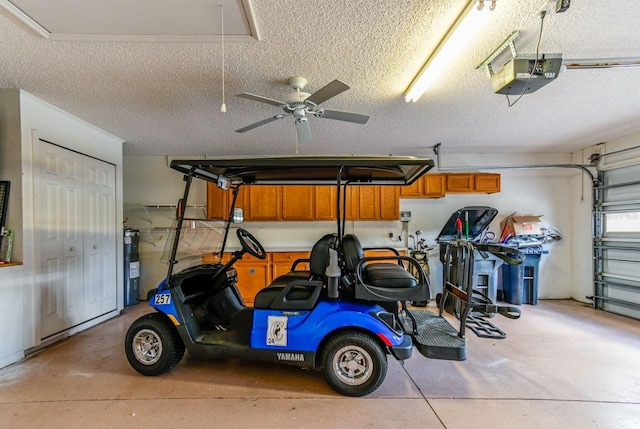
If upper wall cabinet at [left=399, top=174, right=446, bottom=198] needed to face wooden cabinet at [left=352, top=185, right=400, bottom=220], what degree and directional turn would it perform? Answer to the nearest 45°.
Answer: approximately 90° to its right

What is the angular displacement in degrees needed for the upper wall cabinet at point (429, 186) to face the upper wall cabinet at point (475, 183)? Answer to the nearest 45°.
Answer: approximately 90° to its left

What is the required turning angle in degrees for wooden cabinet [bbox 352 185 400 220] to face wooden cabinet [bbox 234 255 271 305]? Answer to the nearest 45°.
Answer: approximately 90° to its right

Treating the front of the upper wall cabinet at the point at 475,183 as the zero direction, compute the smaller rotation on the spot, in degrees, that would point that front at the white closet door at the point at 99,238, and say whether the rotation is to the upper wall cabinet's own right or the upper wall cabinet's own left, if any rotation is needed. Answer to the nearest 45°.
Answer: approximately 45° to the upper wall cabinet's own right

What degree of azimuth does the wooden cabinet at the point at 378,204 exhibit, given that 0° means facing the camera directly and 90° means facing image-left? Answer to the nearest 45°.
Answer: approximately 0°

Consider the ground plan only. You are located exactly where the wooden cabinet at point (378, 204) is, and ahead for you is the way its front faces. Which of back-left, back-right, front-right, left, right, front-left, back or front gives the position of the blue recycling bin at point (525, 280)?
left

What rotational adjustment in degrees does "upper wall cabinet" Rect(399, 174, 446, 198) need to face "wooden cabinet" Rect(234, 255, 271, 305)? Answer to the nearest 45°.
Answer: approximately 45° to its right

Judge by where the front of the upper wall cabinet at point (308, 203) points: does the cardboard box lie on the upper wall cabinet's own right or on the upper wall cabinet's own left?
on the upper wall cabinet's own left

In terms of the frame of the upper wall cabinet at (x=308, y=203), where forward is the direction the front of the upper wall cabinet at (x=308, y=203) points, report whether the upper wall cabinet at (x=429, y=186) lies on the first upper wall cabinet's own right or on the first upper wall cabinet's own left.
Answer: on the first upper wall cabinet's own left

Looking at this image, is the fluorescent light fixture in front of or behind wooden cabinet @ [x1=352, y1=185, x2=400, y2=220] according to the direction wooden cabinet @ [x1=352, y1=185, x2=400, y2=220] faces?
in front

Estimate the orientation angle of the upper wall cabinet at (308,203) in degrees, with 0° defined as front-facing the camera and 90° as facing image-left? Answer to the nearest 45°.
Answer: approximately 0°
